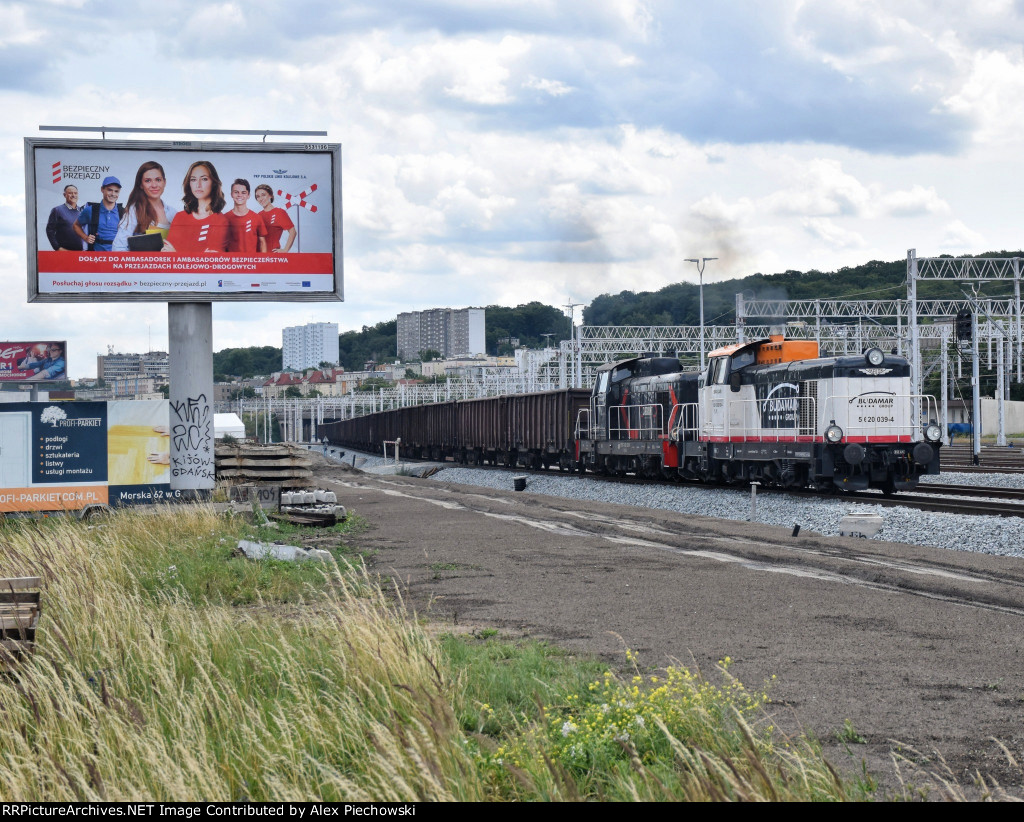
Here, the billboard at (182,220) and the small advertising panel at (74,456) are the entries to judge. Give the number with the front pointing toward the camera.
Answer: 2

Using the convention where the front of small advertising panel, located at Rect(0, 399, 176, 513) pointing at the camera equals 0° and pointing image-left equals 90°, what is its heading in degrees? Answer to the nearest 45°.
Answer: approximately 0°

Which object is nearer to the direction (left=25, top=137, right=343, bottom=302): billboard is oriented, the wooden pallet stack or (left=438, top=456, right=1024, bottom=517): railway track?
the wooden pallet stack

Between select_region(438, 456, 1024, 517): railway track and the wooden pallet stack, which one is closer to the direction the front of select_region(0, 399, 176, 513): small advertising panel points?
the wooden pallet stack

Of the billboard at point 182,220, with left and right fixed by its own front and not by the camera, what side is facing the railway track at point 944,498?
left

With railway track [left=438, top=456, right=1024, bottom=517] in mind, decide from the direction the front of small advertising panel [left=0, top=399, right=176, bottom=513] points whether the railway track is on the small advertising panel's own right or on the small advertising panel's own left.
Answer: on the small advertising panel's own left
